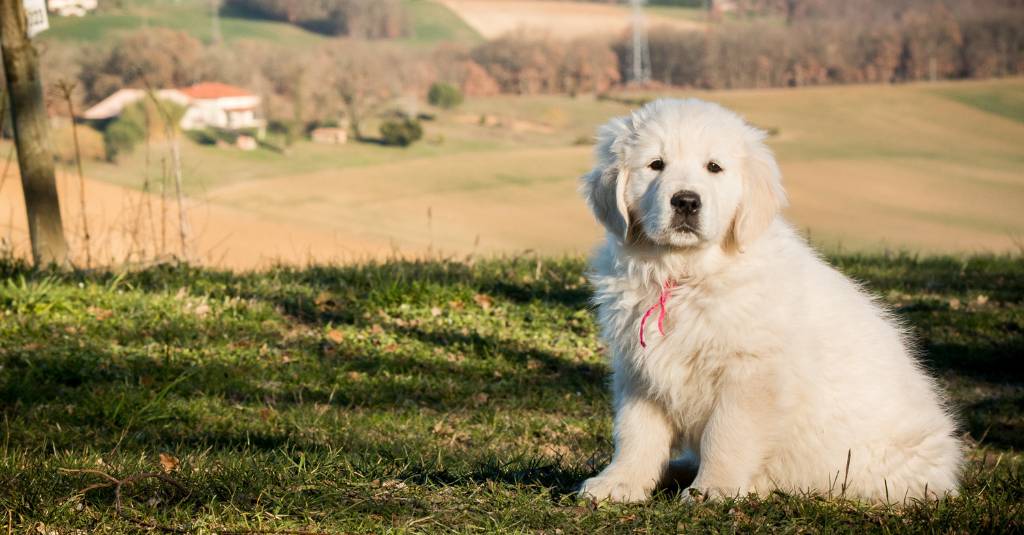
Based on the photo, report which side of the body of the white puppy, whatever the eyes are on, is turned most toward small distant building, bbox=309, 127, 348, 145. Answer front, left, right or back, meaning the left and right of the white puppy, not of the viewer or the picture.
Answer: right

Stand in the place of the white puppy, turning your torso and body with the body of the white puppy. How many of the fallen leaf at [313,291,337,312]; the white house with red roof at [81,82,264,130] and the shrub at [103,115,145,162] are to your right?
3

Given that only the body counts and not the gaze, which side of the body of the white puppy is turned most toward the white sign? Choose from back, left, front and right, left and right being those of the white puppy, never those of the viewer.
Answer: right

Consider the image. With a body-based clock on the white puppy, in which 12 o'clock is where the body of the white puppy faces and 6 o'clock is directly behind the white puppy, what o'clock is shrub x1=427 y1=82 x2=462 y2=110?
The shrub is roughly at 4 o'clock from the white puppy.

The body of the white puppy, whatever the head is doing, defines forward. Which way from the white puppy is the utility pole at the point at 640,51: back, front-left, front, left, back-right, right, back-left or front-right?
back-right

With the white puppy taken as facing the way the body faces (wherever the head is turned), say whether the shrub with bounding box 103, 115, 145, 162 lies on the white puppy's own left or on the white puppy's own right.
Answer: on the white puppy's own right

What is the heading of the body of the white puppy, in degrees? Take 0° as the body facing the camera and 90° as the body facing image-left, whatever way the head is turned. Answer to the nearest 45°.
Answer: approximately 45°

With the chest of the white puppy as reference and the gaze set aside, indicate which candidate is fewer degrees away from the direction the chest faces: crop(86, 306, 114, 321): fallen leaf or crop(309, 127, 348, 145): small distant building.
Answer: the fallen leaf

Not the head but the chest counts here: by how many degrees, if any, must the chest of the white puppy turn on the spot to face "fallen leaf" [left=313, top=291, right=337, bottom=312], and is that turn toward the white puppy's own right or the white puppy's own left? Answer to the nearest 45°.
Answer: approximately 90° to the white puppy's own right
